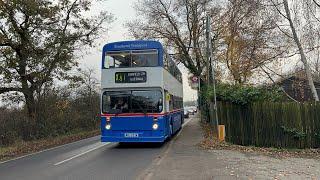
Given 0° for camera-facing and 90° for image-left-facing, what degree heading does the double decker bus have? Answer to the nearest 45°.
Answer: approximately 0°

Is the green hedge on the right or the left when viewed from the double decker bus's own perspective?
on its left

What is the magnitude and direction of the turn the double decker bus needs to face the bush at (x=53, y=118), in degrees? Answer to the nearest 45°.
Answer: approximately 135° to its right

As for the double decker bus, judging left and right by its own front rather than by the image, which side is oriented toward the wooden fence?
left

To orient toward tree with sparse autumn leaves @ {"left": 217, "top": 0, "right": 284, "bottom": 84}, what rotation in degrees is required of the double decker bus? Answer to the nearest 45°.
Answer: approximately 135° to its left
